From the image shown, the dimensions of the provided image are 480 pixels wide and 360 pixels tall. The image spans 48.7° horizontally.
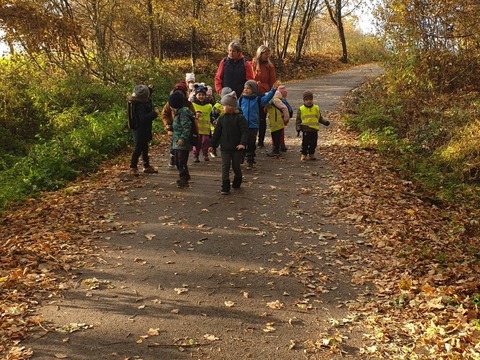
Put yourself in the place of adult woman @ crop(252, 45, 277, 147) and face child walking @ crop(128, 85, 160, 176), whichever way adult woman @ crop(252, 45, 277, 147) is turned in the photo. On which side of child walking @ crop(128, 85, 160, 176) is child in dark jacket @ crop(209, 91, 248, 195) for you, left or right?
left

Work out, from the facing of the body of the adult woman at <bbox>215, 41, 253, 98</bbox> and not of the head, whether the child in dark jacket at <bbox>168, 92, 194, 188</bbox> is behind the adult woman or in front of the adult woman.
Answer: in front

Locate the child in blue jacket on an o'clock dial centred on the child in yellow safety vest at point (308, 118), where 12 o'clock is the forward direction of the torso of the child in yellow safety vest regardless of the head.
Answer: The child in blue jacket is roughly at 2 o'clock from the child in yellow safety vest.

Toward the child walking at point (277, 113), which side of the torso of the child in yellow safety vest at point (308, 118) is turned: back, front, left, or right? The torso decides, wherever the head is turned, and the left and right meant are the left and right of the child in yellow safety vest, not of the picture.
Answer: right

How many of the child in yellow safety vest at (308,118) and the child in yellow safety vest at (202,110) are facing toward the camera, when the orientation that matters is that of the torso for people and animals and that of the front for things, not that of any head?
2

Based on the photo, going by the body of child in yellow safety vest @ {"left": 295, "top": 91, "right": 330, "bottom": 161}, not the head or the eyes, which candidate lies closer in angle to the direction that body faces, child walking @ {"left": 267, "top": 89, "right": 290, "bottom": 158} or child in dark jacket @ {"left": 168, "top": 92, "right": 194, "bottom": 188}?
the child in dark jacket

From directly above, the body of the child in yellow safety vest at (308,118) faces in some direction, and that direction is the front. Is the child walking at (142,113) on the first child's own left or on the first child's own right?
on the first child's own right

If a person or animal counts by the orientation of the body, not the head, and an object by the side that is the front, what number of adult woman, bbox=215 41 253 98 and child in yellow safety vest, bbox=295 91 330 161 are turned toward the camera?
2

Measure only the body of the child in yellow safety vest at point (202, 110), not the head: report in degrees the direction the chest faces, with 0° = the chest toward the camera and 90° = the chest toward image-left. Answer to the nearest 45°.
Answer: approximately 0°
